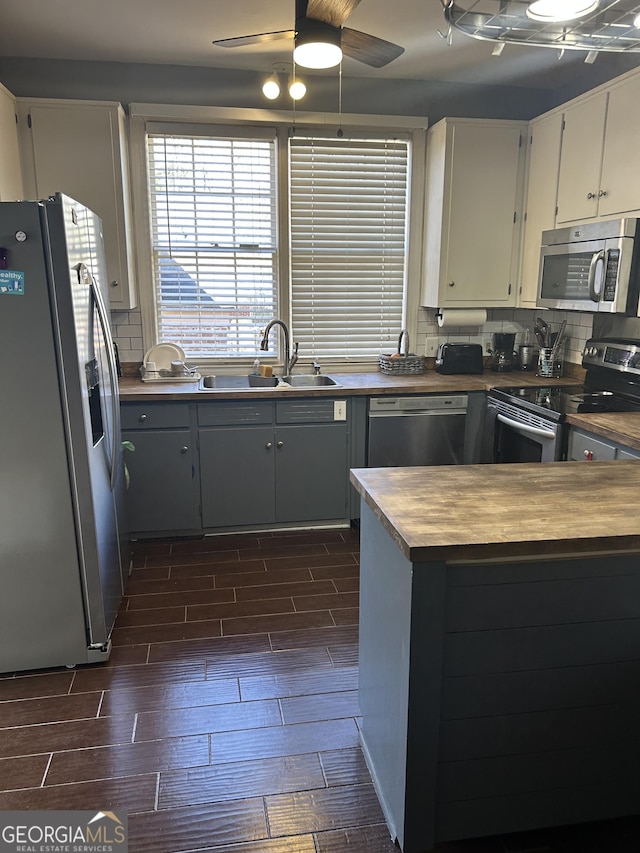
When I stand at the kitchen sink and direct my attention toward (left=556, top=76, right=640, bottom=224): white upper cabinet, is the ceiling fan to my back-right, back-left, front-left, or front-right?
front-right

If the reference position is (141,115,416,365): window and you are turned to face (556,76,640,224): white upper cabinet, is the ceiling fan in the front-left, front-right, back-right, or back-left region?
front-right

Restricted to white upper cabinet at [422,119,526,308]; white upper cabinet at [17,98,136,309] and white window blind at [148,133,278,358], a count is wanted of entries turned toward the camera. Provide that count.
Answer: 3

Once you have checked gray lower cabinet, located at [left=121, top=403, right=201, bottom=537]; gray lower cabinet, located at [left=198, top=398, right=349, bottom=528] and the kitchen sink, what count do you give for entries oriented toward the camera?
3

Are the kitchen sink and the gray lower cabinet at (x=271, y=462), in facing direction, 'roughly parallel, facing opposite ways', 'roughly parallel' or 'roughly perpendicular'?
roughly parallel

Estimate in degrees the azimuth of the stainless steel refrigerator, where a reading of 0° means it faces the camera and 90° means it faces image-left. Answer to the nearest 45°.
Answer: approximately 315°

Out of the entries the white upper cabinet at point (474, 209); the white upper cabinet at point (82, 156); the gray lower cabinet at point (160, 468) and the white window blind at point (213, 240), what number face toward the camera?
4

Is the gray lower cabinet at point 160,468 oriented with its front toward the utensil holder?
no

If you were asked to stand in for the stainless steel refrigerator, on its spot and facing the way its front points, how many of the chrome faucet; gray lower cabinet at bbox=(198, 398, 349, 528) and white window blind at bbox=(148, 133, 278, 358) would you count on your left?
3

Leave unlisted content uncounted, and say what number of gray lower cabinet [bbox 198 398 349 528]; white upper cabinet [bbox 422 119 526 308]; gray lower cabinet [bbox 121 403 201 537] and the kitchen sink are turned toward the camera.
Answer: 4

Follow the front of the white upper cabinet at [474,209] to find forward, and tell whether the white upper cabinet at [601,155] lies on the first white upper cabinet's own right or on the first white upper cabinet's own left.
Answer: on the first white upper cabinet's own left

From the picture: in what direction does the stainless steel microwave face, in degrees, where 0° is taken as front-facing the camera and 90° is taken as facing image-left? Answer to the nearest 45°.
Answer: approximately 45°

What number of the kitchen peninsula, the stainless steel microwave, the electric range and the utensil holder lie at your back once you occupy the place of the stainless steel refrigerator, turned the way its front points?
0

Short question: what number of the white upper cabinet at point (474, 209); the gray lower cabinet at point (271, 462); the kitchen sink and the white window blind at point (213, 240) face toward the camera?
4

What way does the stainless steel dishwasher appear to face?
toward the camera

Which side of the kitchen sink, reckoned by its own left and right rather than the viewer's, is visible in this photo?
front

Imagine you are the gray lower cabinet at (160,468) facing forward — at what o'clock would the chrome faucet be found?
The chrome faucet is roughly at 8 o'clock from the gray lower cabinet.

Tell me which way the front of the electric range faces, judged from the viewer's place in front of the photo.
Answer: facing the viewer and to the left of the viewer

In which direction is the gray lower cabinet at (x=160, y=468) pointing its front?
toward the camera

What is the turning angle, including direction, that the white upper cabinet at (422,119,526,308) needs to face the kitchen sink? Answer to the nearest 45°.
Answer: approximately 90° to its right
